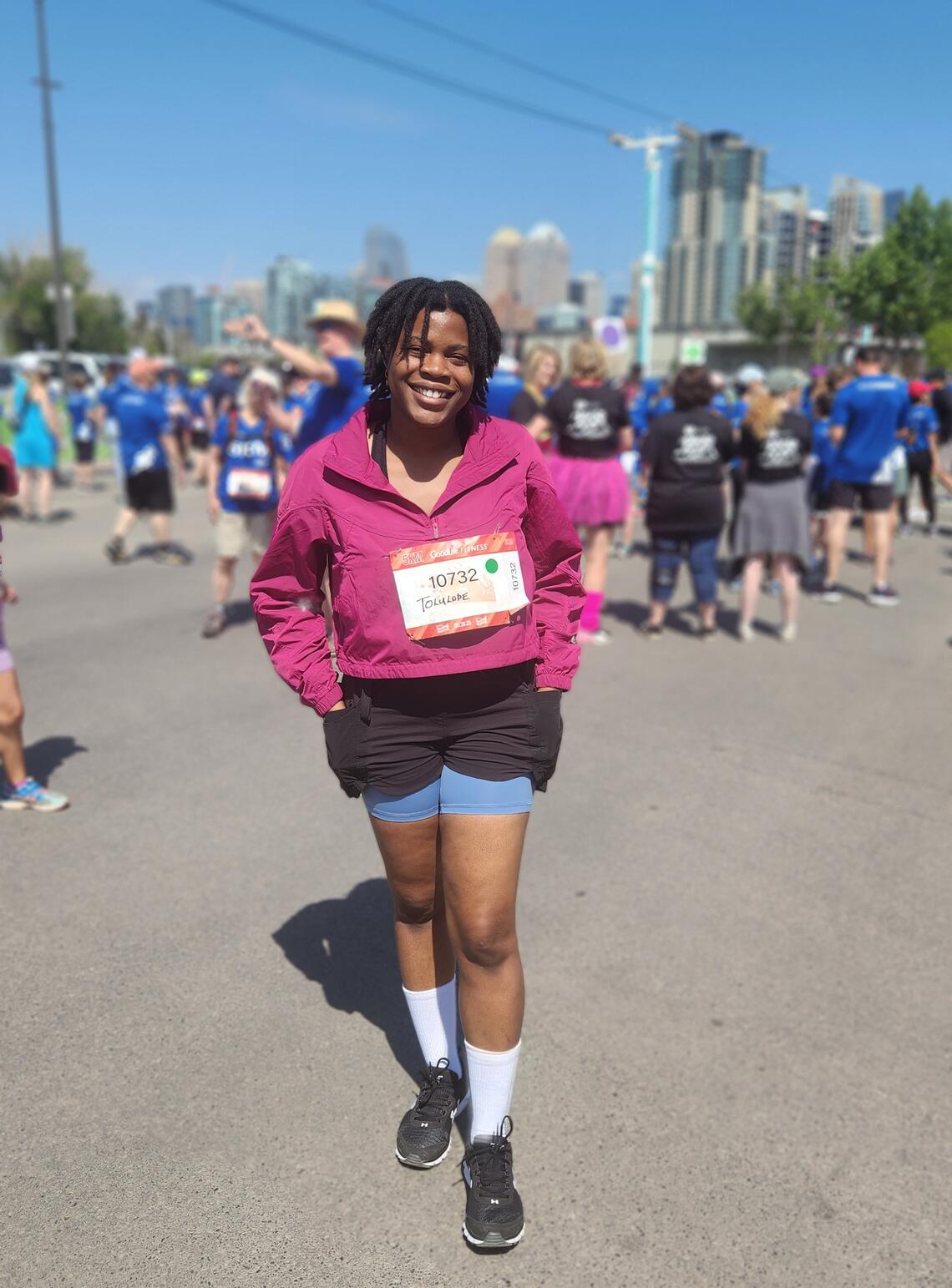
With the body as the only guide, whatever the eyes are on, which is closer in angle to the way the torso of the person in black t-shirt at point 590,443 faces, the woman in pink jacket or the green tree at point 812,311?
the green tree

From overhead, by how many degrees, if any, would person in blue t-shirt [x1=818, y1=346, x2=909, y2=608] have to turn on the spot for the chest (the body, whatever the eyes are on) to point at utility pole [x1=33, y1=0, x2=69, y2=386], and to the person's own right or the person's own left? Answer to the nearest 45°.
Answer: approximately 45° to the person's own left

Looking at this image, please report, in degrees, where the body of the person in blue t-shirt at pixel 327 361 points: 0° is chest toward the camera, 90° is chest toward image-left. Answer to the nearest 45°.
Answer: approximately 90°

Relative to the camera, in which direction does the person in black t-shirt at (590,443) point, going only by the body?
away from the camera

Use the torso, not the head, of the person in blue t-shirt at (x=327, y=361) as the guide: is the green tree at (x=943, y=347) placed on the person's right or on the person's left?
on the person's right

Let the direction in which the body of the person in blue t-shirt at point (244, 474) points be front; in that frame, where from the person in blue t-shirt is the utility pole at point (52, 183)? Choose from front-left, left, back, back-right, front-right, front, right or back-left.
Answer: back

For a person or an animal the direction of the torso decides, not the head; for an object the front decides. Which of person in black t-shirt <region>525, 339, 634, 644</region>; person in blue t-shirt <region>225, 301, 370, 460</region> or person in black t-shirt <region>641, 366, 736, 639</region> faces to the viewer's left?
the person in blue t-shirt

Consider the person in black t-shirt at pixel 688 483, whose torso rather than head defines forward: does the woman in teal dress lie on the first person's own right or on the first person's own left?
on the first person's own left

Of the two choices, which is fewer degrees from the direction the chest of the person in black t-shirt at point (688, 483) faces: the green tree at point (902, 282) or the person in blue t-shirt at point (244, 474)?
the green tree

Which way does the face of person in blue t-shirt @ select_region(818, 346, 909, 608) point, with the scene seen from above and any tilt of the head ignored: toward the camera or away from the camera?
away from the camera

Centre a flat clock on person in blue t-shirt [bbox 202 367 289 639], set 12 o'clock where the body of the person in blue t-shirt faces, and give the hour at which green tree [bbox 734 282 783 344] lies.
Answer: The green tree is roughly at 7 o'clock from the person in blue t-shirt.

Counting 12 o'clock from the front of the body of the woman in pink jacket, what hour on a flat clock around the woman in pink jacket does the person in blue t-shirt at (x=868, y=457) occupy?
The person in blue t-shirt is roughly at 7 o'clock from the woman in pink jacket.
